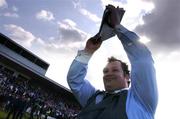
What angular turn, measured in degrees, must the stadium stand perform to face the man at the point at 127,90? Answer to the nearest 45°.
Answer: approximately 45° to its right

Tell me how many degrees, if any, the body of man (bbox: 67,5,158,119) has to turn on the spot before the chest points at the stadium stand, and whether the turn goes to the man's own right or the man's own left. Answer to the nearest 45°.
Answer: approximately 135° to the man's own right

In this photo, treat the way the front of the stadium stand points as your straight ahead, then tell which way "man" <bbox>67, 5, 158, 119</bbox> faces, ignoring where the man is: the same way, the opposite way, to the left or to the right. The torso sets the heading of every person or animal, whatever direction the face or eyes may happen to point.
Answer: to the right

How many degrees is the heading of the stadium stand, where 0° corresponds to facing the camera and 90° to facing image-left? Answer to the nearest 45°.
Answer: approximately 315°
